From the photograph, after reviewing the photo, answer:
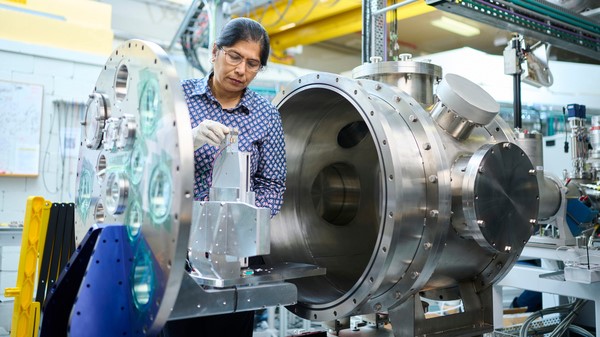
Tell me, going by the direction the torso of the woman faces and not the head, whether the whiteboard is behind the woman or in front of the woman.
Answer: behind

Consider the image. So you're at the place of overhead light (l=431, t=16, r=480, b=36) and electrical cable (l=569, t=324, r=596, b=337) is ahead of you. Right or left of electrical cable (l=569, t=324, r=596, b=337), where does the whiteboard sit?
right

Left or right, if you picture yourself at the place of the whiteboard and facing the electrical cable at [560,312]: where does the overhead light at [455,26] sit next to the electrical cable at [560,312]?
left

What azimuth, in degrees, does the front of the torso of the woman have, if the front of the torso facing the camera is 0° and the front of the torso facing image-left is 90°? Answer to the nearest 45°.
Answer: approximately 0°

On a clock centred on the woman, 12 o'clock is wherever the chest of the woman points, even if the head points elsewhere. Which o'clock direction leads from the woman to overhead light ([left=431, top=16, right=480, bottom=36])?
The overhead light is roughly at 7 o'clock from the woman.

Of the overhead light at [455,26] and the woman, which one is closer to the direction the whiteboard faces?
the woman
